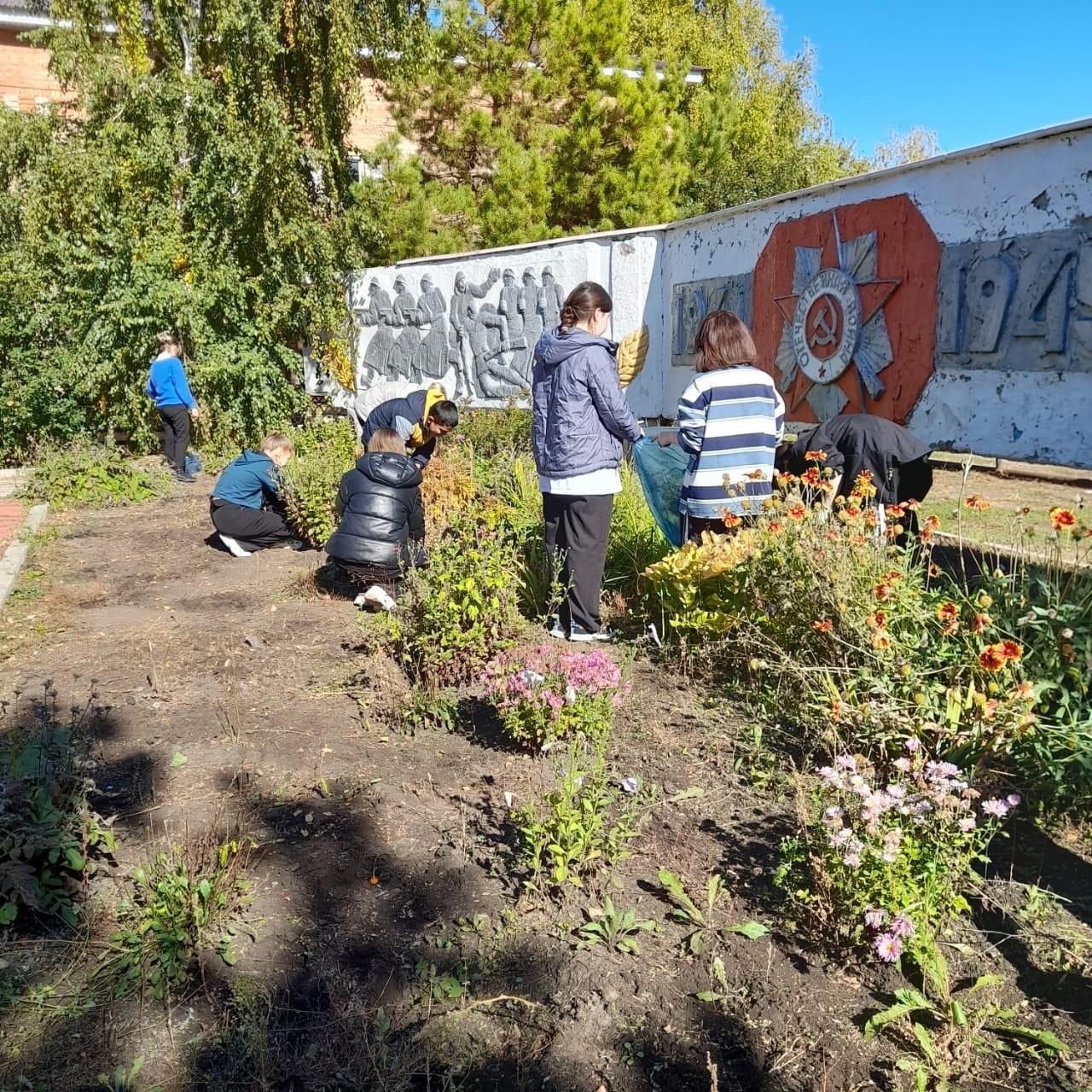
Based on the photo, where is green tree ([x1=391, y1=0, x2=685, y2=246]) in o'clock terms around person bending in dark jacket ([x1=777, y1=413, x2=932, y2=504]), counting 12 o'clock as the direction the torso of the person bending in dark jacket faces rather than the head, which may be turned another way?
The green tree is roughly at 2 o'clock from the person bending in dark jacket.

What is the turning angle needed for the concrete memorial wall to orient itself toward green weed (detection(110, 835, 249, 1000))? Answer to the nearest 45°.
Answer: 0° — it already faces it

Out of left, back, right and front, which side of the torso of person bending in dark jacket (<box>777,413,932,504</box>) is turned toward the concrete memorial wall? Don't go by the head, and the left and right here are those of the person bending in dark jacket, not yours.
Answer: right

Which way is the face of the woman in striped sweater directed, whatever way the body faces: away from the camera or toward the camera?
away from the camera

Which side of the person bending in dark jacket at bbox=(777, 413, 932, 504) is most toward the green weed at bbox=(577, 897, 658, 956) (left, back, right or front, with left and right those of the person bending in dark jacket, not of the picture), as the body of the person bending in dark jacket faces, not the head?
left

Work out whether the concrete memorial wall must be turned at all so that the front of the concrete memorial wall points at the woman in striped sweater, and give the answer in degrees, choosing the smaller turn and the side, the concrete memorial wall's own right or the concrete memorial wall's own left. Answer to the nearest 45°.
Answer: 0° — it already faces them

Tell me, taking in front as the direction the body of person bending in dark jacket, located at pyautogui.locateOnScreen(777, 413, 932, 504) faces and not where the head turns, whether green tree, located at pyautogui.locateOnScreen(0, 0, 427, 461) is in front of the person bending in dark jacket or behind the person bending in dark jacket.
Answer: in front

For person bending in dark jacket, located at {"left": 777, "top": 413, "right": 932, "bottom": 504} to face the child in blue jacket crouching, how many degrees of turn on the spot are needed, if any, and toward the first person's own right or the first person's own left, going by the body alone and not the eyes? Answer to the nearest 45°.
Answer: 0° — they already face them

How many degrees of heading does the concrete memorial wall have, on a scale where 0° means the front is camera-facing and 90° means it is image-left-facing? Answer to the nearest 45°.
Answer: approximately 45°

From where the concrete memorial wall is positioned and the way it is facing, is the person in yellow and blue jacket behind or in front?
in front

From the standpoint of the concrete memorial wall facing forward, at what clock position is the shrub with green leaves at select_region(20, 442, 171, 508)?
The shrub with green leaves is roughly at 2 o'clock from the concrete memorial wall.

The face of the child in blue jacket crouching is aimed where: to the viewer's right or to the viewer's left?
to the viewer's right
